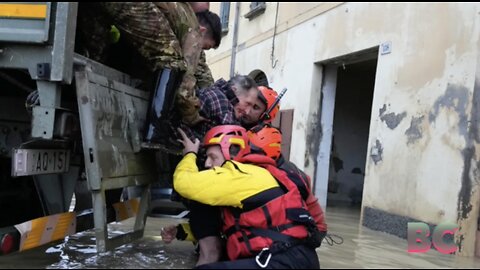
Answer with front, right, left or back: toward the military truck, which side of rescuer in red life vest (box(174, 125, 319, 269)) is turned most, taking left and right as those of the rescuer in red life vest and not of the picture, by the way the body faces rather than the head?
front

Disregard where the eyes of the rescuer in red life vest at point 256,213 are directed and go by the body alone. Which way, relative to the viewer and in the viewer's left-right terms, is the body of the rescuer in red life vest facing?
facing to the left of the viewer
